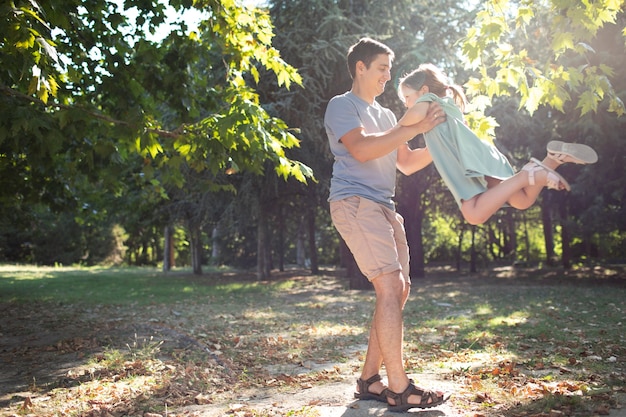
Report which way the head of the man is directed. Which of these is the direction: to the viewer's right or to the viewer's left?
to the viewer's right

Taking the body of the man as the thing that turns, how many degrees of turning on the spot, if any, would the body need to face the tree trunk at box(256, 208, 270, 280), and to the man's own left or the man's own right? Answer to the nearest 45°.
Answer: approximately 90° to the man's own left

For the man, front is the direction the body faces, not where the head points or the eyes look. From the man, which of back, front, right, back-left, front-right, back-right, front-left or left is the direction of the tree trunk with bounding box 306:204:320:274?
left

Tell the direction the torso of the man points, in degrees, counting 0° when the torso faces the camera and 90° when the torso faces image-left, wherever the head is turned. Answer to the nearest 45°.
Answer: approximately 270°

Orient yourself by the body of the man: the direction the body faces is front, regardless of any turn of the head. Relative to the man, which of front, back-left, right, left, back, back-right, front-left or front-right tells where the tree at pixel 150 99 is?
back-left
